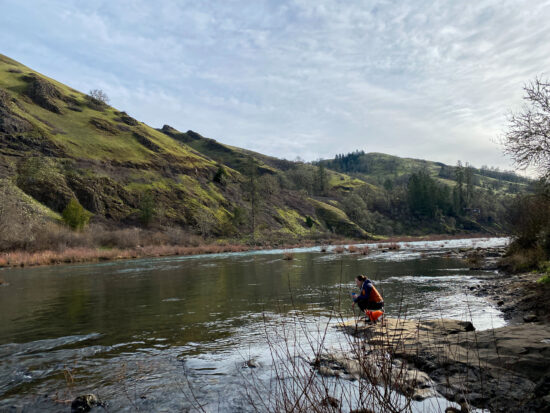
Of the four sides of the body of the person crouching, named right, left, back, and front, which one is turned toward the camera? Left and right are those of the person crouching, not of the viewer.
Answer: left

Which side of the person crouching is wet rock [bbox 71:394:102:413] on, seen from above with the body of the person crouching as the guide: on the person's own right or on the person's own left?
on the person's own left

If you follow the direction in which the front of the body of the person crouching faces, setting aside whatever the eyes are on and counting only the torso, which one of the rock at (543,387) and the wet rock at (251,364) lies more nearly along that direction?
the wet rock

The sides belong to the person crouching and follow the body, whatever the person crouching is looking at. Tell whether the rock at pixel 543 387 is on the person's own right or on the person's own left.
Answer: on the person's own left

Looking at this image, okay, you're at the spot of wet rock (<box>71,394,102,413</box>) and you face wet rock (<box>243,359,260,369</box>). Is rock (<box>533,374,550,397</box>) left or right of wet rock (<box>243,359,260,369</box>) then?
right

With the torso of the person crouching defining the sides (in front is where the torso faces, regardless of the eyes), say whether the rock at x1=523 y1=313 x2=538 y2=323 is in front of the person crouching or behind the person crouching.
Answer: behind

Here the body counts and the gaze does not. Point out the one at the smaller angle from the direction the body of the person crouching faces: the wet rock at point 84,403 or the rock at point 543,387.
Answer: the wet rock

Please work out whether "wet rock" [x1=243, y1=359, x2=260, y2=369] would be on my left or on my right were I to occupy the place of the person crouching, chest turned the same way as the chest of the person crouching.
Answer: on my left

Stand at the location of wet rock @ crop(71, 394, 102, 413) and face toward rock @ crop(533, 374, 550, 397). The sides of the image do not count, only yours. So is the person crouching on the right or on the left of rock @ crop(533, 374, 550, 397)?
left
